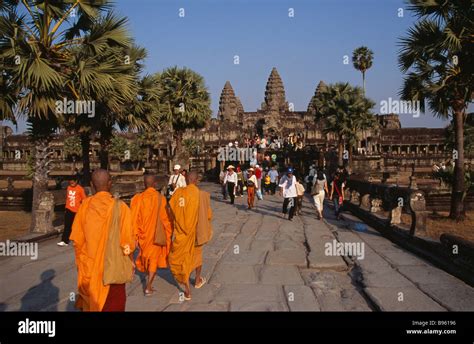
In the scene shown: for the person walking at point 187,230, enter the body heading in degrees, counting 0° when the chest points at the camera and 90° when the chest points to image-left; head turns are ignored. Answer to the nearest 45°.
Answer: approximately 180°

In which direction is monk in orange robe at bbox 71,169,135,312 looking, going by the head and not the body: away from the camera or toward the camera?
away from the camera

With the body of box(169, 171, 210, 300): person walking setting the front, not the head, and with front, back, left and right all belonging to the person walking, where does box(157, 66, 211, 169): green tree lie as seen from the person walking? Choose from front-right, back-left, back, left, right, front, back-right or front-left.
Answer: front

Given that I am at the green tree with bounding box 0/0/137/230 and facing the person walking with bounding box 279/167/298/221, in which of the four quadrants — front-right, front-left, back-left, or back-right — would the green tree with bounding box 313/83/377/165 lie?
front-left

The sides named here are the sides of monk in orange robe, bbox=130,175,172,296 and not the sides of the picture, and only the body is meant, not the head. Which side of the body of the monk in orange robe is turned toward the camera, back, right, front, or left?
back

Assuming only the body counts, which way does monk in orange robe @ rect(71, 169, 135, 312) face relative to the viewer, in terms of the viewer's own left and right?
facing away from the viewer

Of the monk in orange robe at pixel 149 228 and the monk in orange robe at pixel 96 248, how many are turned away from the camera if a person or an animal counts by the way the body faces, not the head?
2

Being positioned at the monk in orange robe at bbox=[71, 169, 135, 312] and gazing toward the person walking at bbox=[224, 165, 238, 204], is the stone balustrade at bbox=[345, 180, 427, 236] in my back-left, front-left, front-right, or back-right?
front-right

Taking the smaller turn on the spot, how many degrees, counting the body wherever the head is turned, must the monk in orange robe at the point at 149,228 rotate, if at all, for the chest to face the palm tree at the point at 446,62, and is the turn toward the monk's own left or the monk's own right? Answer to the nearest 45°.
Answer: approximately 45° to the monk's own right
